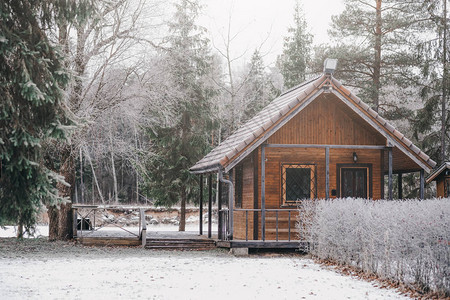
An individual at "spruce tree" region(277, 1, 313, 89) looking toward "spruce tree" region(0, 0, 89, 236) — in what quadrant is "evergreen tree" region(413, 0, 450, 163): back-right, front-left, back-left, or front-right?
front-left

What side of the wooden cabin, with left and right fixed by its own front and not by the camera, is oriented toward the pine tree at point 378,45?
back

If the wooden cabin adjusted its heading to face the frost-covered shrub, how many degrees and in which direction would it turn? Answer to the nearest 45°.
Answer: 0° — it already faces it

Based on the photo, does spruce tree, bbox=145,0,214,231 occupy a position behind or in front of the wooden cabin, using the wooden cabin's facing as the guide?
behind

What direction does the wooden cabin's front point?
toward the camera

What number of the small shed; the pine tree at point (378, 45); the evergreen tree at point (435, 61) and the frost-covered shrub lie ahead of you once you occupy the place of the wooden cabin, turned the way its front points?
1

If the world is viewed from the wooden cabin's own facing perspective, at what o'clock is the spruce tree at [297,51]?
The spruce tree is roughly at 6 o'clock from the wooden cabin.

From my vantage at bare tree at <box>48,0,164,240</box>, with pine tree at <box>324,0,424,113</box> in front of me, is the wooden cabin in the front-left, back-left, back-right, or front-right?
front-right

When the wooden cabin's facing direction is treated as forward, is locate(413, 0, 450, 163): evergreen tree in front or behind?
behind

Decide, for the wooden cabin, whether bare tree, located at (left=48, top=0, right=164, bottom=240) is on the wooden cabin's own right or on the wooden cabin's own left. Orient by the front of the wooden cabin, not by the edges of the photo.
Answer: on the wooden cabin's own right

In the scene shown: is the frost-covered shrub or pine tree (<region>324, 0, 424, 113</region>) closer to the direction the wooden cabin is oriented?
the frost-covered shrub

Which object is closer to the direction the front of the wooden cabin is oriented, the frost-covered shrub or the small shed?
the frost-covered shrub

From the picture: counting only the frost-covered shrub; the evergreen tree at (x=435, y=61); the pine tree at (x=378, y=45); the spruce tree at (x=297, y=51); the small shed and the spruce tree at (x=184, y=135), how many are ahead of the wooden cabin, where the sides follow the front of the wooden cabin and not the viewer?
1

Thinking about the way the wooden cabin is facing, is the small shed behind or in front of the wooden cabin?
behind

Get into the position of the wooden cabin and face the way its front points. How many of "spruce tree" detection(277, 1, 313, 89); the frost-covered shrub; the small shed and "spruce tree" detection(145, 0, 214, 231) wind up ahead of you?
1
